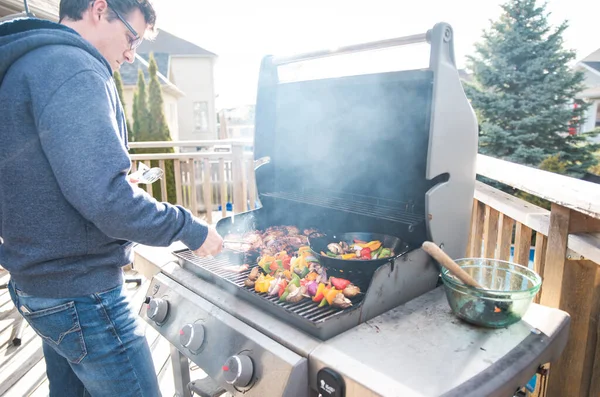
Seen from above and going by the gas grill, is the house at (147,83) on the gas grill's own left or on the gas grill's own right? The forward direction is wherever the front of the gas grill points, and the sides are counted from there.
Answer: on the gas grill's own right

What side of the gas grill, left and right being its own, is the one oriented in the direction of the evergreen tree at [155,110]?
right

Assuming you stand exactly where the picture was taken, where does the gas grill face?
facing the viewer and to the left of the viewer

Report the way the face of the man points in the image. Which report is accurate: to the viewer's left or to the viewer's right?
to the viewer's right

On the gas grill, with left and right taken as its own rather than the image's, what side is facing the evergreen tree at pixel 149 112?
right

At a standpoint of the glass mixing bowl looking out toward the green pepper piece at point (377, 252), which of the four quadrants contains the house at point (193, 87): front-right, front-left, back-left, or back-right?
front-right

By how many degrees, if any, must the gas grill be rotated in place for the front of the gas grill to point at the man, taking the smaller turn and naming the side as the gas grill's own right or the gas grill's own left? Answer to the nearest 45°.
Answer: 0° — it already faces them

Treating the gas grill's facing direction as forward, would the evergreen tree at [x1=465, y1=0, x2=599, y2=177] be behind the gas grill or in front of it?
behind

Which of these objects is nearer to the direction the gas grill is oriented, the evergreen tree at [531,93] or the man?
the man

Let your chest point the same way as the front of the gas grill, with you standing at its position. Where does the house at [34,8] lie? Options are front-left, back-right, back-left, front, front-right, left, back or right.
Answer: right

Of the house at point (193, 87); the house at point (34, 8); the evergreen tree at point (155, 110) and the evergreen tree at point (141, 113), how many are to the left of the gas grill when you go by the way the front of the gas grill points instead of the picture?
0

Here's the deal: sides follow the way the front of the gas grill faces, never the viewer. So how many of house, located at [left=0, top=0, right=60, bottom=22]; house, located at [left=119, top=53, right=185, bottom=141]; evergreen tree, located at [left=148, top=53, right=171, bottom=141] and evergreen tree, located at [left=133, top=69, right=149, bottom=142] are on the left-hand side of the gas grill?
0

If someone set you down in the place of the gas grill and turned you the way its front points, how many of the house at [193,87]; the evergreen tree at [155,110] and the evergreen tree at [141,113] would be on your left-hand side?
0
